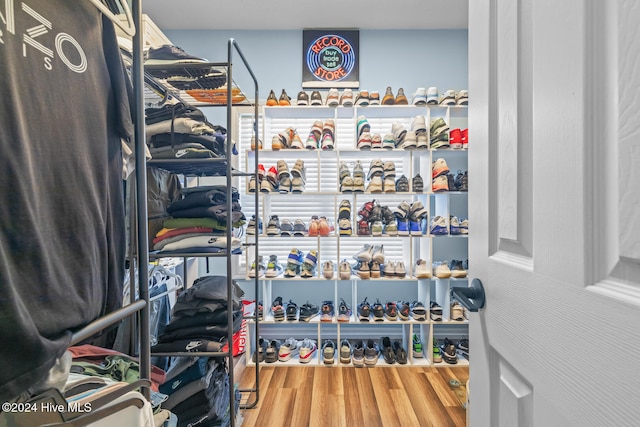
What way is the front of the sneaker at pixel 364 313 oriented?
toward the camera

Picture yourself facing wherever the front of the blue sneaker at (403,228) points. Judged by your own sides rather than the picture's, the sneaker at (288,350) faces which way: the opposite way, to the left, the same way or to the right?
the same way

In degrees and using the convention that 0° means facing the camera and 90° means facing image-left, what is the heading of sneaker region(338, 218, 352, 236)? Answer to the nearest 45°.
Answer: approximately 0°

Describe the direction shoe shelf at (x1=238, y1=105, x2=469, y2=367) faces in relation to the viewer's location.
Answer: facing the viewer

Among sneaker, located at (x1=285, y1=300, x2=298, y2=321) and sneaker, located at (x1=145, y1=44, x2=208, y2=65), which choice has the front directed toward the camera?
sneaker, located at (x1=285, y1=300, x2=298, y2=321)

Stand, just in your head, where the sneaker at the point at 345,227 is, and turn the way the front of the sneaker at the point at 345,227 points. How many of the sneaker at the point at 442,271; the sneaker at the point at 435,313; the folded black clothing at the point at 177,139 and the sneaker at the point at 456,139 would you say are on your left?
3

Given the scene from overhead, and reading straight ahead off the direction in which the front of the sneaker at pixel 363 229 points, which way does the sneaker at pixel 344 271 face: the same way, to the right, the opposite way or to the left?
the same way

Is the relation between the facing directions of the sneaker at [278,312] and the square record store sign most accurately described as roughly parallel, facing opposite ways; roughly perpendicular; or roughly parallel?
roughly parallel

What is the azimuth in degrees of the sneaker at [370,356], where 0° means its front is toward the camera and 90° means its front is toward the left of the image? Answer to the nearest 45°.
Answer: approximately 0°

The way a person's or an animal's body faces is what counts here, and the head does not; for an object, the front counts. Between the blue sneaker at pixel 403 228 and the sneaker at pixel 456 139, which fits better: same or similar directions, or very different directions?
same or similar directions

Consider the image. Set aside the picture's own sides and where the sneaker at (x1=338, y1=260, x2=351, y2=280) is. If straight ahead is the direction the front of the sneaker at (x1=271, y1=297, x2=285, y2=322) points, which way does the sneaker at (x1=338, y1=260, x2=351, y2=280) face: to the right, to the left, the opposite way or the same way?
the same way
